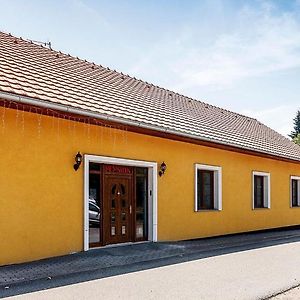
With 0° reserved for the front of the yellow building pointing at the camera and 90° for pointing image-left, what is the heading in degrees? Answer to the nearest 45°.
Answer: approximately 315°
